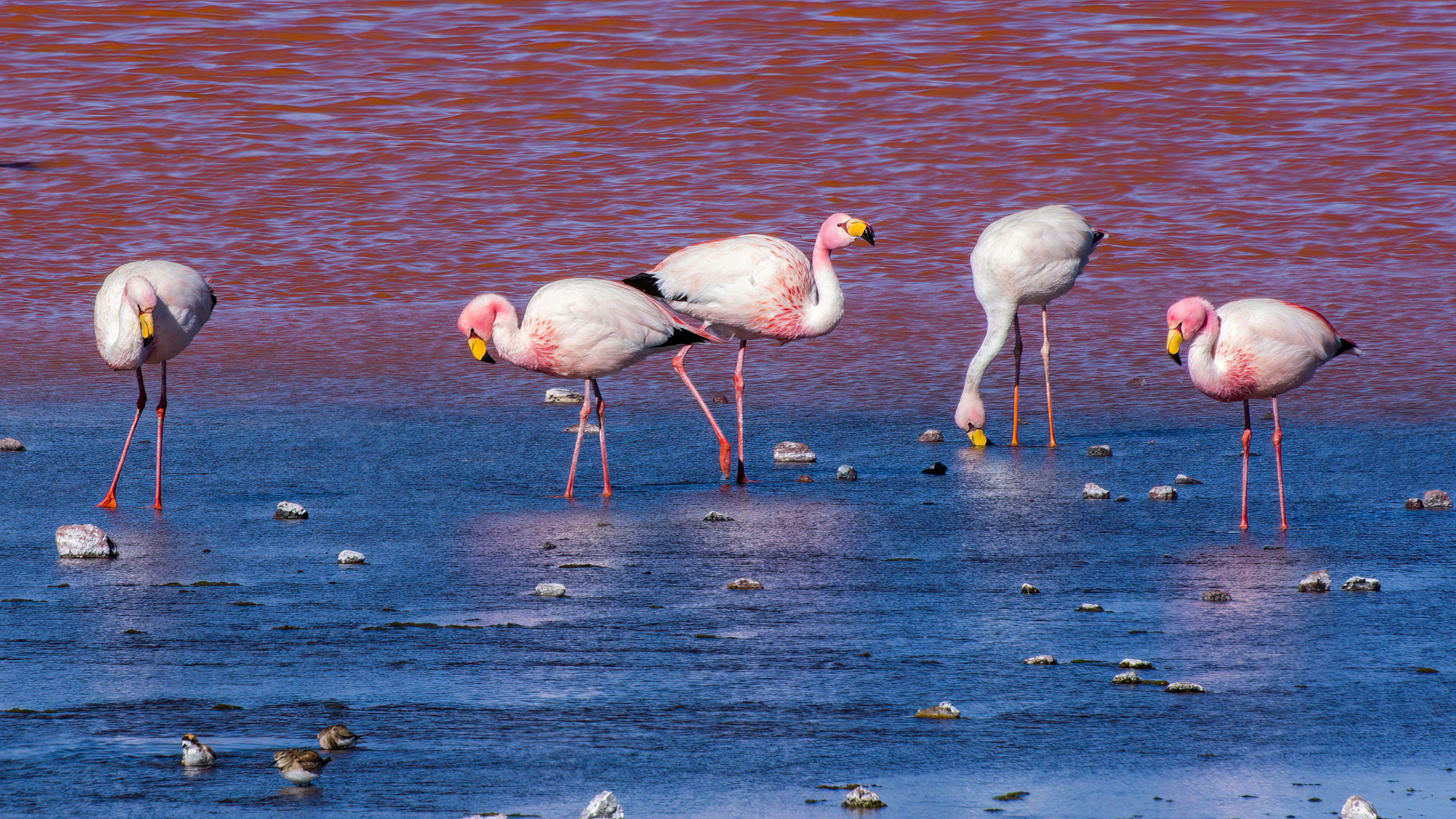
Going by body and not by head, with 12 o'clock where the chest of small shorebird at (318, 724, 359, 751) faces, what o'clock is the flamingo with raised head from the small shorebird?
The flamingo with raised head is roughly at 4 o'clock from the small shorebird.

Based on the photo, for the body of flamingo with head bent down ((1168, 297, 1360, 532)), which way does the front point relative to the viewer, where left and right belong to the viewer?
facing to the left of the viewer

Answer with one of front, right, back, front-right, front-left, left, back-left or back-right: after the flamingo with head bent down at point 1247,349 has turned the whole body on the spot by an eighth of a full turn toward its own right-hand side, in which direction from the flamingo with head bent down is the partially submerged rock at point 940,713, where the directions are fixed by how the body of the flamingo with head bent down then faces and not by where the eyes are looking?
back-left

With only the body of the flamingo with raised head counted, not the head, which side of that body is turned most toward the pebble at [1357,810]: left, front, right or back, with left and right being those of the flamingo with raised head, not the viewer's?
right

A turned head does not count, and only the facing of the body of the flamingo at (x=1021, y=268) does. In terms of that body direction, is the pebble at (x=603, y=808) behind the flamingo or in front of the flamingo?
in front

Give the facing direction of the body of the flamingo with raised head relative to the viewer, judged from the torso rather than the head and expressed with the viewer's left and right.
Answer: facing to the right of the viewer

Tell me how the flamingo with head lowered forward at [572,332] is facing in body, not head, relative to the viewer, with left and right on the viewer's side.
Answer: facing to the left of the viewer

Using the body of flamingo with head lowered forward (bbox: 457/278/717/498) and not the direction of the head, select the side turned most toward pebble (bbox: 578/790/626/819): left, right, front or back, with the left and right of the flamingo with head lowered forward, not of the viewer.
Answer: left

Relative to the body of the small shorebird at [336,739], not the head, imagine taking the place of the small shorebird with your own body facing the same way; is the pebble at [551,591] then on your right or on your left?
on your right
